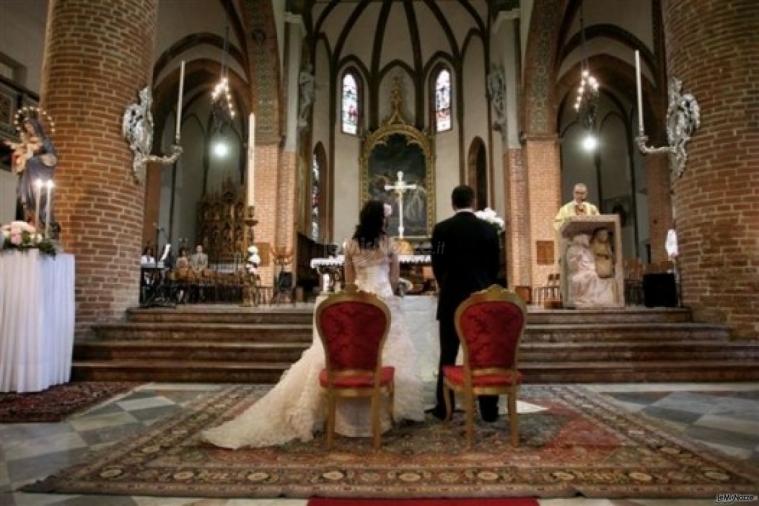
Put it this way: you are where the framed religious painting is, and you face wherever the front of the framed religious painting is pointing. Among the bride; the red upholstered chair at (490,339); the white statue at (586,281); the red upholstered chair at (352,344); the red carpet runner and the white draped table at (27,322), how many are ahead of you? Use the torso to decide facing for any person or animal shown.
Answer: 6

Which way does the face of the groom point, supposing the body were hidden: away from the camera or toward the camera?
away from the camera

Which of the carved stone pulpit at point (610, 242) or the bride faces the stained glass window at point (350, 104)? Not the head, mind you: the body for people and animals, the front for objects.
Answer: the bride

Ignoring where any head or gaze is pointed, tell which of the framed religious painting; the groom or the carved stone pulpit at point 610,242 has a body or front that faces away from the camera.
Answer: the groom

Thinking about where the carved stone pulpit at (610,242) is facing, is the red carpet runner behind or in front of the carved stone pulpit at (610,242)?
in front

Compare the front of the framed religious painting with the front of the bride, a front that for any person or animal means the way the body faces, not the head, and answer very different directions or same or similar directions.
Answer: very different directions

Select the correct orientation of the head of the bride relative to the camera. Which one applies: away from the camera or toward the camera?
away from the camera

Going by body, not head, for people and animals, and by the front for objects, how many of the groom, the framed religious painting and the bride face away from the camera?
2

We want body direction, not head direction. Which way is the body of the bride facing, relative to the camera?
away from the camera

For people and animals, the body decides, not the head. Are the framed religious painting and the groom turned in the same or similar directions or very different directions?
very different directions

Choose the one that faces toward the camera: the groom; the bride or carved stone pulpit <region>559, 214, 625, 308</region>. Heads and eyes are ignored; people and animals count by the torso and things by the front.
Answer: the carved stone pulpit

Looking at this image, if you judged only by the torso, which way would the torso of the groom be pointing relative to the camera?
away from the camera

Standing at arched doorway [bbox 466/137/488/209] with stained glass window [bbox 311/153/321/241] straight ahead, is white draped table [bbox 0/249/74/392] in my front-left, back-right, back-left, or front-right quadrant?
front-left

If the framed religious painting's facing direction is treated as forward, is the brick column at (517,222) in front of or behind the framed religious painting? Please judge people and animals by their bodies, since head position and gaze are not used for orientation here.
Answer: in front

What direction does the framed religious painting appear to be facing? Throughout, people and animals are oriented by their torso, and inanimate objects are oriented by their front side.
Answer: toward the camera

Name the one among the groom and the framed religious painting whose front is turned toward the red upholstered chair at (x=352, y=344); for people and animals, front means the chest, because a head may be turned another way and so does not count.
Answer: the framed religious painting

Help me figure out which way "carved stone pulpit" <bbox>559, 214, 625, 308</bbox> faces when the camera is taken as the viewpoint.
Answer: facing the viewer

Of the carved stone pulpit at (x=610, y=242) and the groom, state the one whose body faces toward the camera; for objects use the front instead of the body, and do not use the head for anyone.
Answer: the carved stone pulpit

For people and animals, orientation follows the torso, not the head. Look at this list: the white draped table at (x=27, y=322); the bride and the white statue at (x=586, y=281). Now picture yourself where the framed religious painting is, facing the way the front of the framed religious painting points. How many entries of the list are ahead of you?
3
